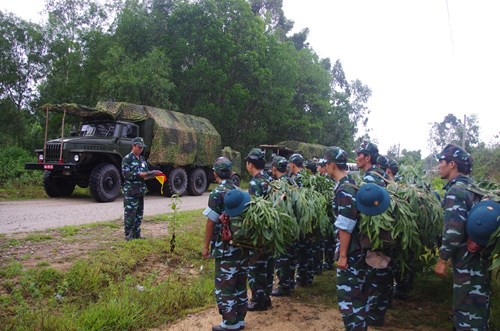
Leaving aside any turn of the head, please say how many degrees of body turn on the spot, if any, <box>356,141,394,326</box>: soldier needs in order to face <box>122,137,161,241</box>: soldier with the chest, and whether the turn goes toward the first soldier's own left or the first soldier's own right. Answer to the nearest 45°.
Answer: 0° — they already face them

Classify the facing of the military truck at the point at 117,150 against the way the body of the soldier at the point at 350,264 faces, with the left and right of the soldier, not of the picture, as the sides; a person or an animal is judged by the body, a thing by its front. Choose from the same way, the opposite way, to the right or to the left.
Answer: to the left

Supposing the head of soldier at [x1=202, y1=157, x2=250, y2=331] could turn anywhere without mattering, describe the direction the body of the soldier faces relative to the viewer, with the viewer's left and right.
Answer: facing away from the viewer and to the left of the viewer

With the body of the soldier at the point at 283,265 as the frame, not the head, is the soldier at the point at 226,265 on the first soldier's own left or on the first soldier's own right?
on the first soldier's own left

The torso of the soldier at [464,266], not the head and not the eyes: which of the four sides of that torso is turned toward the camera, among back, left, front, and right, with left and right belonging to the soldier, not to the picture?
left

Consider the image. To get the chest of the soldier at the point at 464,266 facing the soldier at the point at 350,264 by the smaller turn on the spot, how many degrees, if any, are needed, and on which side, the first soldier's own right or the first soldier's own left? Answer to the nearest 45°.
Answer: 0° — they already face them

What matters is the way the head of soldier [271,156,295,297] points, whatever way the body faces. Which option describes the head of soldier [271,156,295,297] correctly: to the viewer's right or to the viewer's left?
to the viewer's left

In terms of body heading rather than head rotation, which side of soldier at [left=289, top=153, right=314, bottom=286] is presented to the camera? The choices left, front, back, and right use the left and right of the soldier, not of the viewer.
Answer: left

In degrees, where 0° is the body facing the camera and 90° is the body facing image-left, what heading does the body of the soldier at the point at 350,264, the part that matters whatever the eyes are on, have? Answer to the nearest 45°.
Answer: approximately 90°

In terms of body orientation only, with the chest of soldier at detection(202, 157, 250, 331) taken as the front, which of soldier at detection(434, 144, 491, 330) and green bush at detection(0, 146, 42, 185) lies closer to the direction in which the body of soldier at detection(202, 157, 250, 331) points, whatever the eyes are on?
the green bush

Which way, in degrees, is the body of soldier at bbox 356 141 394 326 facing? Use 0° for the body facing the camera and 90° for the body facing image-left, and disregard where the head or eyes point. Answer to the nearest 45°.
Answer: approximately 90°

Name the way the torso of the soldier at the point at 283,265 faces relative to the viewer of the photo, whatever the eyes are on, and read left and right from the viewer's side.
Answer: facing to the left of the viewer

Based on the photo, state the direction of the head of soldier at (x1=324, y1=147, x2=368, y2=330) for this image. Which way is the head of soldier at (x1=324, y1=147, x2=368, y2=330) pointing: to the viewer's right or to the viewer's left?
to the viewer's left

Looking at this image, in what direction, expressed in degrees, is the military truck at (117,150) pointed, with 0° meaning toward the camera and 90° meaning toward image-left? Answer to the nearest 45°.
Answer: approximately 45°
